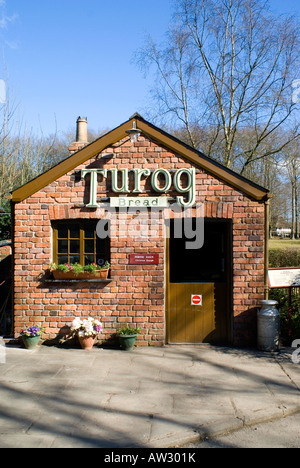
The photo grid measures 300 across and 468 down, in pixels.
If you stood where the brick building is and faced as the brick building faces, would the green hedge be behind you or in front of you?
behind

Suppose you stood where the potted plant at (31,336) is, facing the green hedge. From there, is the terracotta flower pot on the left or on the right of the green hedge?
right

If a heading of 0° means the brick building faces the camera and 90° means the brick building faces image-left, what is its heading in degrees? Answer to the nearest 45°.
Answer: approximately 0°

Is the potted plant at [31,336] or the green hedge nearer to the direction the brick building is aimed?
the potted plant

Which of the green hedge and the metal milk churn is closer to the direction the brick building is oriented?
the metal milk churn

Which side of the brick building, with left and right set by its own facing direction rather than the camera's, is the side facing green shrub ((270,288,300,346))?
left
